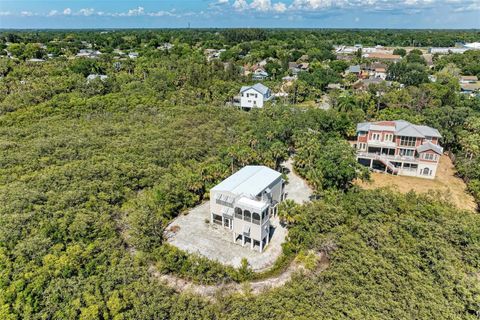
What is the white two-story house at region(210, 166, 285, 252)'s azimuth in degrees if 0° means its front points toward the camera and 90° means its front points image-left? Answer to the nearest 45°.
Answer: approximately 45°

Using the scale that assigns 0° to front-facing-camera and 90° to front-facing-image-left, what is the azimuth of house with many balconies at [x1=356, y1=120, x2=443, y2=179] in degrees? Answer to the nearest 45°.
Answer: approximately 0°

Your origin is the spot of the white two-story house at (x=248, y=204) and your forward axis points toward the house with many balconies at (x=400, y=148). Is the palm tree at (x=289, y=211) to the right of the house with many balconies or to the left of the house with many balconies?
right

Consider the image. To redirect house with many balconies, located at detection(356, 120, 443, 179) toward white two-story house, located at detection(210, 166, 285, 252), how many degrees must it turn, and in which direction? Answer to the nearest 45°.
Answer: approximately 45° to its right

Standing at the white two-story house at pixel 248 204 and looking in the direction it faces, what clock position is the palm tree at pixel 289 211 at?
The palm tree is roughly at 8 o'clock from the white two-story house.

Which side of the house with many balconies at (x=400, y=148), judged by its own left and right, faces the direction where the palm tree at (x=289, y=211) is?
front

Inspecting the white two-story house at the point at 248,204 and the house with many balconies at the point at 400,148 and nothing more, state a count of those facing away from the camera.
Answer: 0

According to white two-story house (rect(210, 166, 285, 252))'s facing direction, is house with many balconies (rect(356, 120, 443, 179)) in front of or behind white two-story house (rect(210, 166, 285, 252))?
behind
